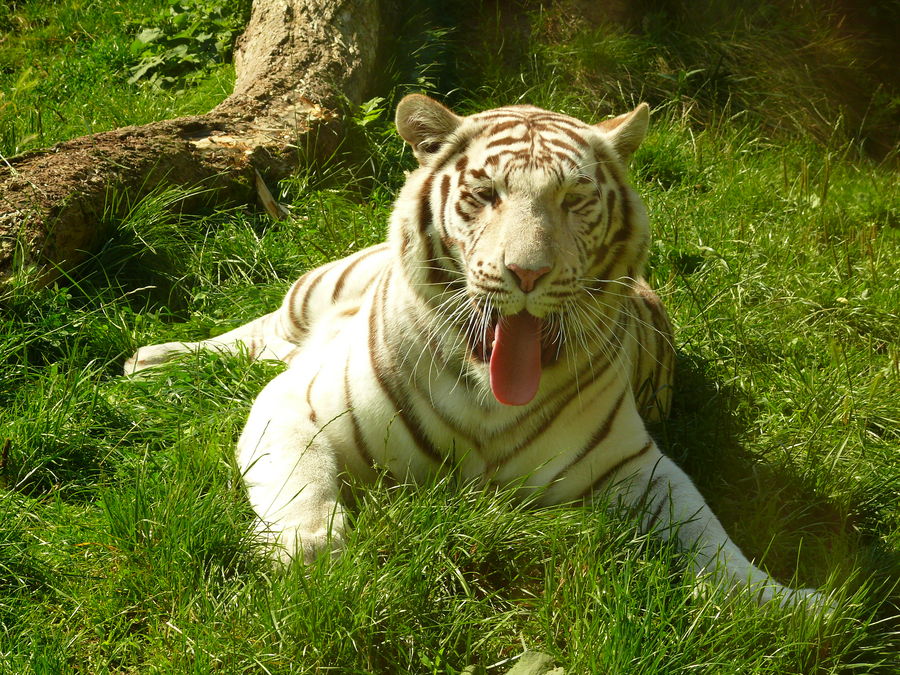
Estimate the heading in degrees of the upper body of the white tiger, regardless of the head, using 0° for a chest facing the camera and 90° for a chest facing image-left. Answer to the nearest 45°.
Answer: approximately 0°

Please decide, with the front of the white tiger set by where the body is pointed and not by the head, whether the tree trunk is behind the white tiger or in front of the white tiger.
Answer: behind
